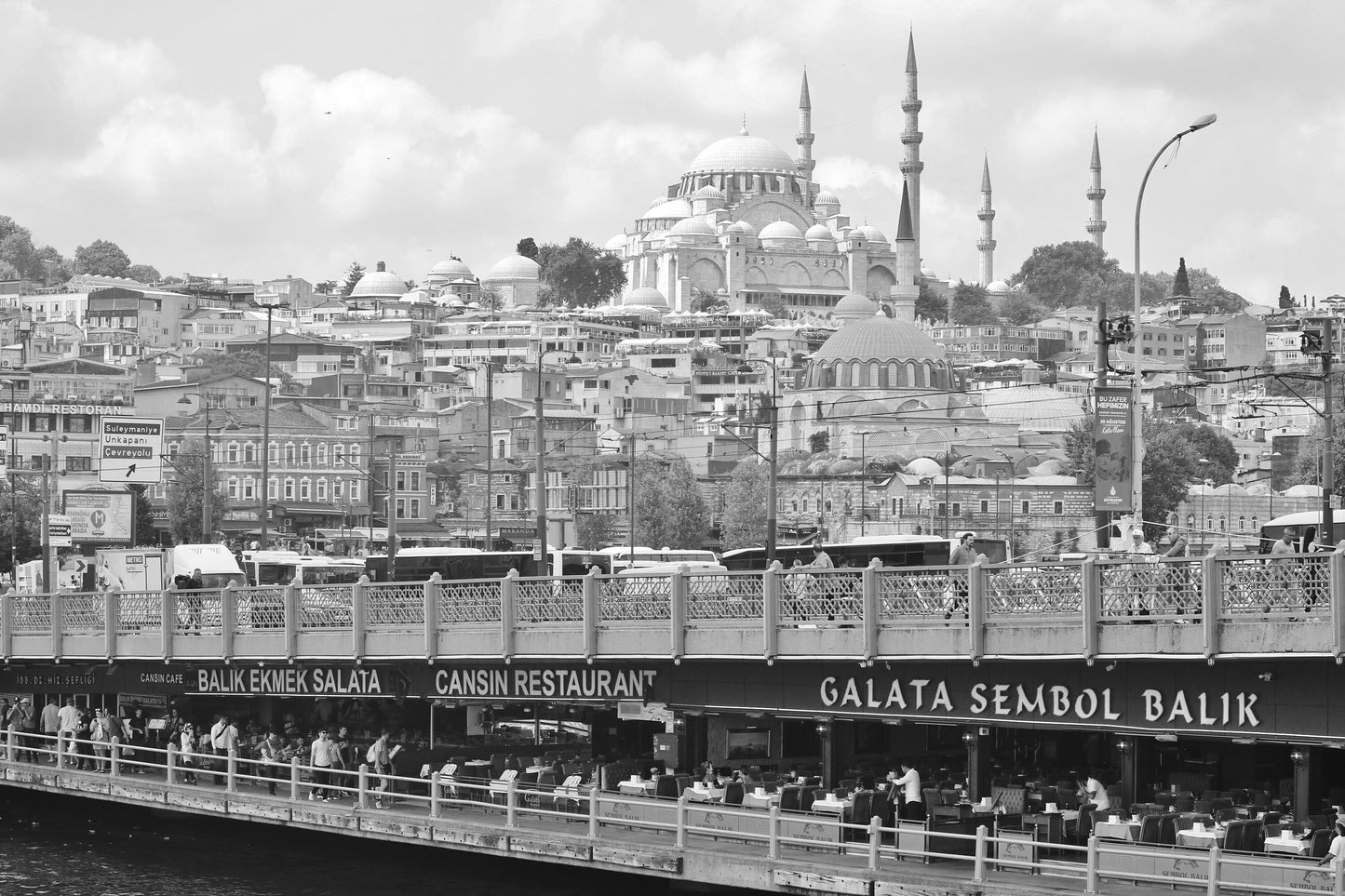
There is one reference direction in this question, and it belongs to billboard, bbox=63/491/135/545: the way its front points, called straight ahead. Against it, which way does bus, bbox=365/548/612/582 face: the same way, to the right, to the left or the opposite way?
to the left

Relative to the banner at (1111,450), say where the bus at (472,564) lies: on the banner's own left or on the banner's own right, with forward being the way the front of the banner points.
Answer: on the banner's own right

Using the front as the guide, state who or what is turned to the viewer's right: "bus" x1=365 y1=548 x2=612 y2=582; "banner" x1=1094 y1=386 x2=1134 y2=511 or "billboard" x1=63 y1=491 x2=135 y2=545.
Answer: the bus

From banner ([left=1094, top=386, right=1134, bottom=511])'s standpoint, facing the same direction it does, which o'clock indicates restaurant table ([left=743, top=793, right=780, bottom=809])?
The restaurant table is roughly at 1 o'clock from the banner.

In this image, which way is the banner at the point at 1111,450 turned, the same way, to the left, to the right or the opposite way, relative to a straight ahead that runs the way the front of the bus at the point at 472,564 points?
to the right

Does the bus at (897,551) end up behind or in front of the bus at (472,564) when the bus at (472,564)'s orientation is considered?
in front

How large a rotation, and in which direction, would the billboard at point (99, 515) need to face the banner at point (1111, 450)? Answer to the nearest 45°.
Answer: approximately 45° to its left

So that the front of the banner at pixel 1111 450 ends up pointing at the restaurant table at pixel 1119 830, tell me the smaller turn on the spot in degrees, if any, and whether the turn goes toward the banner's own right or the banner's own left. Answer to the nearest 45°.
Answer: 0° — it already faces it

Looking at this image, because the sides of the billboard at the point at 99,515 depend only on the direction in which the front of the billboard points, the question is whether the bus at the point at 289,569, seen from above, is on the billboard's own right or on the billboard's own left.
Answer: on the billboard's own left

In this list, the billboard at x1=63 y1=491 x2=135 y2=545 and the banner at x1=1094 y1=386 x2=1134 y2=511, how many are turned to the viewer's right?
0

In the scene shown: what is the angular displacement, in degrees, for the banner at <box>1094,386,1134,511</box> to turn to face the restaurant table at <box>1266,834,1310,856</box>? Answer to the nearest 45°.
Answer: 0° — it already faces it

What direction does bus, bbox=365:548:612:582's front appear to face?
to the viewer's right
